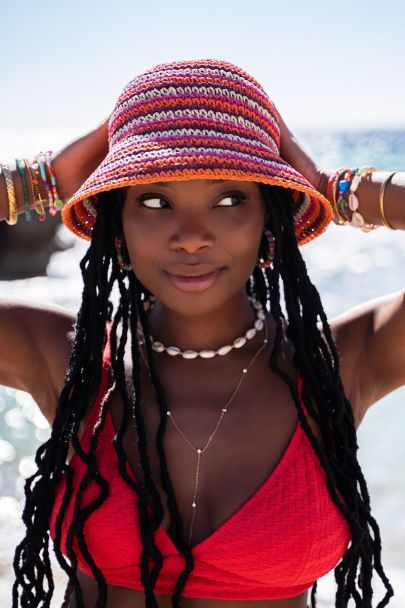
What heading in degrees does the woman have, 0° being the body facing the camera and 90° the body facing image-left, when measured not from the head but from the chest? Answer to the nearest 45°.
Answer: approximately 0°
